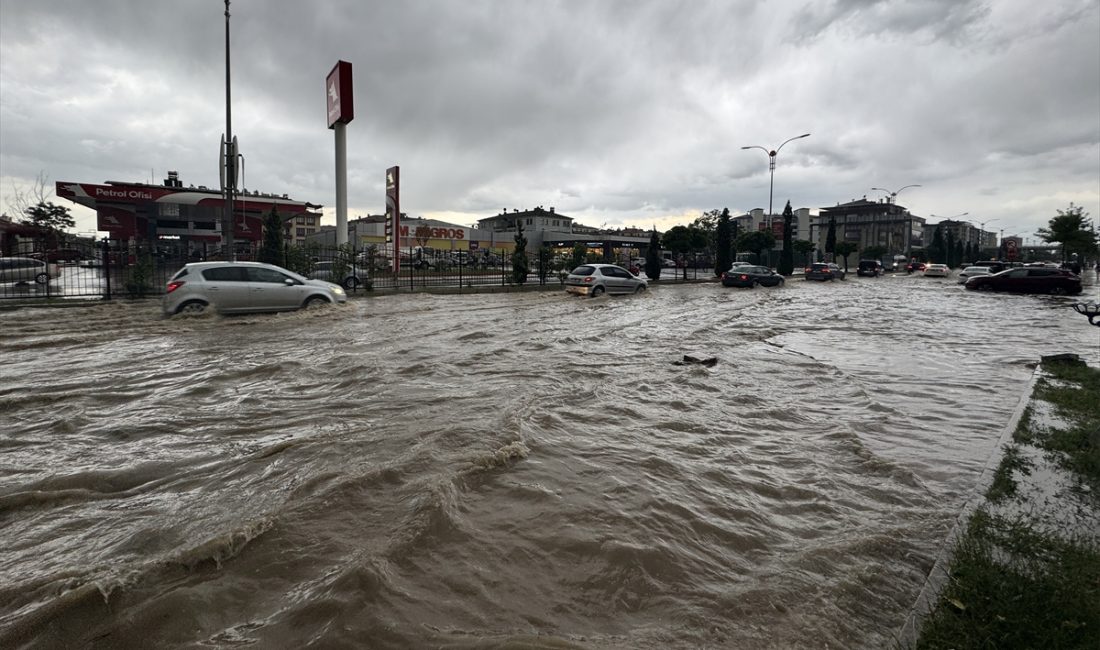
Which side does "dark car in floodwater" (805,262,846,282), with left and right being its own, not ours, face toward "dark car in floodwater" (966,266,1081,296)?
right

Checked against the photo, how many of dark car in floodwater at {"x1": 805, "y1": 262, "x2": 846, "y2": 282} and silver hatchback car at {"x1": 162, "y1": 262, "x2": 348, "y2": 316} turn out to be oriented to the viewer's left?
0

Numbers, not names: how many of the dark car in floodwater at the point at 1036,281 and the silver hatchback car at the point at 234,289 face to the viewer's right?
1

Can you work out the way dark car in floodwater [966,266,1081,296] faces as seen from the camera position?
facing to the left of the viewer

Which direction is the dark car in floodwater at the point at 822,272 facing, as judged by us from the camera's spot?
facing away from the viewer and to the right of the viewer

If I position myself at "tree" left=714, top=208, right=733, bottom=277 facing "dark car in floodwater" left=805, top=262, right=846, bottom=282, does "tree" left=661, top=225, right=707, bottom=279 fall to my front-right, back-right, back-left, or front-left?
back-right

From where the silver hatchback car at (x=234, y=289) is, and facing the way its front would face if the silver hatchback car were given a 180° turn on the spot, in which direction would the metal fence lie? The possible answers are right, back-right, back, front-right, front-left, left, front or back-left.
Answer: right

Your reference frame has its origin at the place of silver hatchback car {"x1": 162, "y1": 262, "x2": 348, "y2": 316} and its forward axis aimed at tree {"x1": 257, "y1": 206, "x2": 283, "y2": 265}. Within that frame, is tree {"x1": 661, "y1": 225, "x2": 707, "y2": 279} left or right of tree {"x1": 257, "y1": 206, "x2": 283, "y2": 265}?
right

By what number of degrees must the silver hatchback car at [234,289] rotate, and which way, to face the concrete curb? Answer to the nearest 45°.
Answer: approximately 90° to its right

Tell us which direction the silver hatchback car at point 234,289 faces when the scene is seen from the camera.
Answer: facing to the right of the viewer
